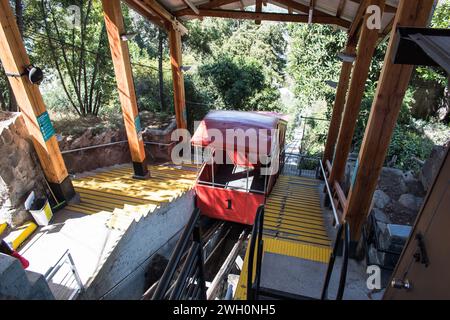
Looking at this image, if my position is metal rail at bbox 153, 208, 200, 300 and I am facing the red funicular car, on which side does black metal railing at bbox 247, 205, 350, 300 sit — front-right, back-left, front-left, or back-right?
front-right
